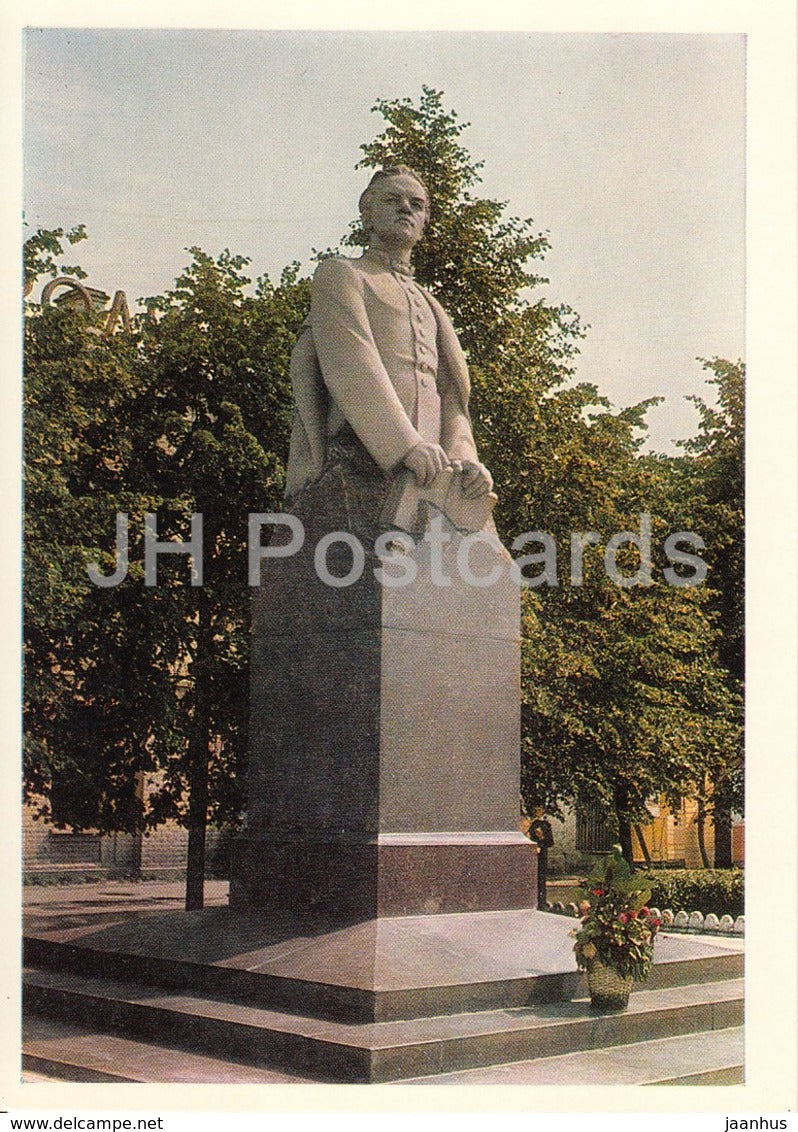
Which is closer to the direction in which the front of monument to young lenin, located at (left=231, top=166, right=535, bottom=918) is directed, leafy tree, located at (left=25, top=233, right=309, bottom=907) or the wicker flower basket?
the wicker flower basket

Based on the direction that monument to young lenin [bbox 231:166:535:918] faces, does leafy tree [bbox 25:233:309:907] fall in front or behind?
behind

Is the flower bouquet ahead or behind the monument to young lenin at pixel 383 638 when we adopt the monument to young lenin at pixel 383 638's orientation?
ahead

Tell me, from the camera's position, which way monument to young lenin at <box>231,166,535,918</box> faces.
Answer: facing the viewer and to the right of the viewer

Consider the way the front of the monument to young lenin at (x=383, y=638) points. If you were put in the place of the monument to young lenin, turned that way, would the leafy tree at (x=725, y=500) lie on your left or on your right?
on your left

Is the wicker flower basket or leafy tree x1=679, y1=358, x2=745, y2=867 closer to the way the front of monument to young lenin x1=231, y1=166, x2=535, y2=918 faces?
the wicker flower basket

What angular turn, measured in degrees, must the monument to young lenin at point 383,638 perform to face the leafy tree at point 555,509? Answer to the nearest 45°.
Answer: approximately 135° to its left
